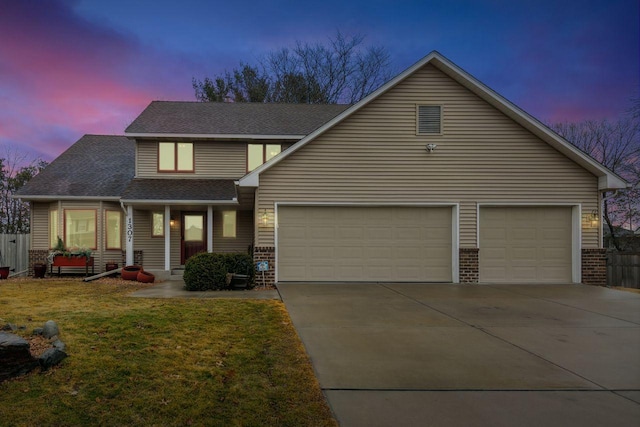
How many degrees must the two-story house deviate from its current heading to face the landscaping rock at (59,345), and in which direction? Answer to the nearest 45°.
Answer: approximately 45° to its right

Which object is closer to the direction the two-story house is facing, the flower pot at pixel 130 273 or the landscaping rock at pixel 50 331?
the landscaping rock

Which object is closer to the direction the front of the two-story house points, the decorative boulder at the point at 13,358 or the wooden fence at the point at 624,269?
the decorative boulder

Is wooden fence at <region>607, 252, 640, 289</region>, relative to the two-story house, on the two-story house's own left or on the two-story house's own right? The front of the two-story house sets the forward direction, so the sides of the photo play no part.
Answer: on the two-story house's own left

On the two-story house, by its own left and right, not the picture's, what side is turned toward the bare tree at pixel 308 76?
back

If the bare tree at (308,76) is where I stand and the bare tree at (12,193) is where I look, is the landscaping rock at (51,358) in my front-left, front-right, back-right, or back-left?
front-left

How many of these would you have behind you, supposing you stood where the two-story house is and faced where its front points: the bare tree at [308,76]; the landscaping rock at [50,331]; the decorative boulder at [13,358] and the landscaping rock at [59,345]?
1

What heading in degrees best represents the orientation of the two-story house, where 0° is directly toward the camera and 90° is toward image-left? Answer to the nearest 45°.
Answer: approximately 0°

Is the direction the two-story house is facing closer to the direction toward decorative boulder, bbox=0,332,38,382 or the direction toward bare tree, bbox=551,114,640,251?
the decorative boulder

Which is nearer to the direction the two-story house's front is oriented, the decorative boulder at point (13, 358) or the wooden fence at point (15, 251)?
the decorative boulder

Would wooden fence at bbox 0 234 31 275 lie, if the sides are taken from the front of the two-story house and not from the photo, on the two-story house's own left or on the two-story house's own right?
on the two-story house's own right

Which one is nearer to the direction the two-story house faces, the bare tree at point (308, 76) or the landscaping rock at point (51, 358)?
the landscaping rock

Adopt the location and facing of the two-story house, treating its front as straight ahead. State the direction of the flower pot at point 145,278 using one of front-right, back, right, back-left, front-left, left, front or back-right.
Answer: right

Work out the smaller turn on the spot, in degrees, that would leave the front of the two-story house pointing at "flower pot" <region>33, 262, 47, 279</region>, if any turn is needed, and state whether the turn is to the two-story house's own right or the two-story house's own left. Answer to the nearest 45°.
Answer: approximately 90° to the two-story house's own right
